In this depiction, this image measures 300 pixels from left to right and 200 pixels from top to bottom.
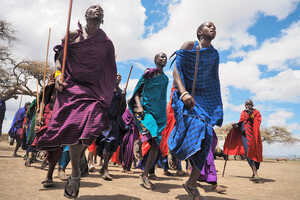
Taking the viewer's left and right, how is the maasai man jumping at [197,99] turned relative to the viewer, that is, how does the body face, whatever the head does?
facing the viewer and to the right of the viewer

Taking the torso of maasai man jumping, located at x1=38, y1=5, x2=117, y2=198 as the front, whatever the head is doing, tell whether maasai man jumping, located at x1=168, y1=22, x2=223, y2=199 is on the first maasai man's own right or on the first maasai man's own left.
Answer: on the first maasai man's own left

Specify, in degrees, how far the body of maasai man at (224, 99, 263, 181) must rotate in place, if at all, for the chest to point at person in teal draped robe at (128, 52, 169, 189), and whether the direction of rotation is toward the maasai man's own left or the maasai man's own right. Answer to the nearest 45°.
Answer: approximately 45° to the maasai man's own right

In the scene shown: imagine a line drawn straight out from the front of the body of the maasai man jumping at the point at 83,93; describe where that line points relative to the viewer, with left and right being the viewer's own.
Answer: facing the viewer

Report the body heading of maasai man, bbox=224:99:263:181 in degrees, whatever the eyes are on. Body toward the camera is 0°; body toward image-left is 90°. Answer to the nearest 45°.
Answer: approximately 0°

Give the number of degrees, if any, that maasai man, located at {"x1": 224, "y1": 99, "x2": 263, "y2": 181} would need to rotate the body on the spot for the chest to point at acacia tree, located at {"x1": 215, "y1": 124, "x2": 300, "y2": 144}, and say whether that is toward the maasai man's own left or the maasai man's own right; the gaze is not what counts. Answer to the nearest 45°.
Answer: approximately 180°

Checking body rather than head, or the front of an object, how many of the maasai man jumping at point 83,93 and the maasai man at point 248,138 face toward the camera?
2

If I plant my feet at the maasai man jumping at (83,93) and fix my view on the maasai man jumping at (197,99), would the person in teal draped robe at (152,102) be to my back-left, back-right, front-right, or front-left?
front-left

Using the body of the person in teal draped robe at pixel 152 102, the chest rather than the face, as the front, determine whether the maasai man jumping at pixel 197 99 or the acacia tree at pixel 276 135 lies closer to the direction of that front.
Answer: the maasai man jumping

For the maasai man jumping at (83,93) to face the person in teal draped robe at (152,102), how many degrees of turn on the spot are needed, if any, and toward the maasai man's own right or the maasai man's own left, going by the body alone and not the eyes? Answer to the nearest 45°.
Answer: approximately 135° to the maasai man's own left

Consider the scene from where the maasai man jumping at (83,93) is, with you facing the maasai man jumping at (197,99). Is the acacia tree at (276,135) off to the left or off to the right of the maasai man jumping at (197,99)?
left

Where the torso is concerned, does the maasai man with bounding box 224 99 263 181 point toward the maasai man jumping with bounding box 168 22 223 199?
yes

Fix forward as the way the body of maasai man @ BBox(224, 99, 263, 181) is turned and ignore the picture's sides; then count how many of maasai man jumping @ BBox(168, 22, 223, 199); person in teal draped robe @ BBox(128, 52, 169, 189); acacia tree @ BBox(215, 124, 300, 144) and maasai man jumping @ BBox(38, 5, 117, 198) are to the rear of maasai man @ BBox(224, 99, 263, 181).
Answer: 1
